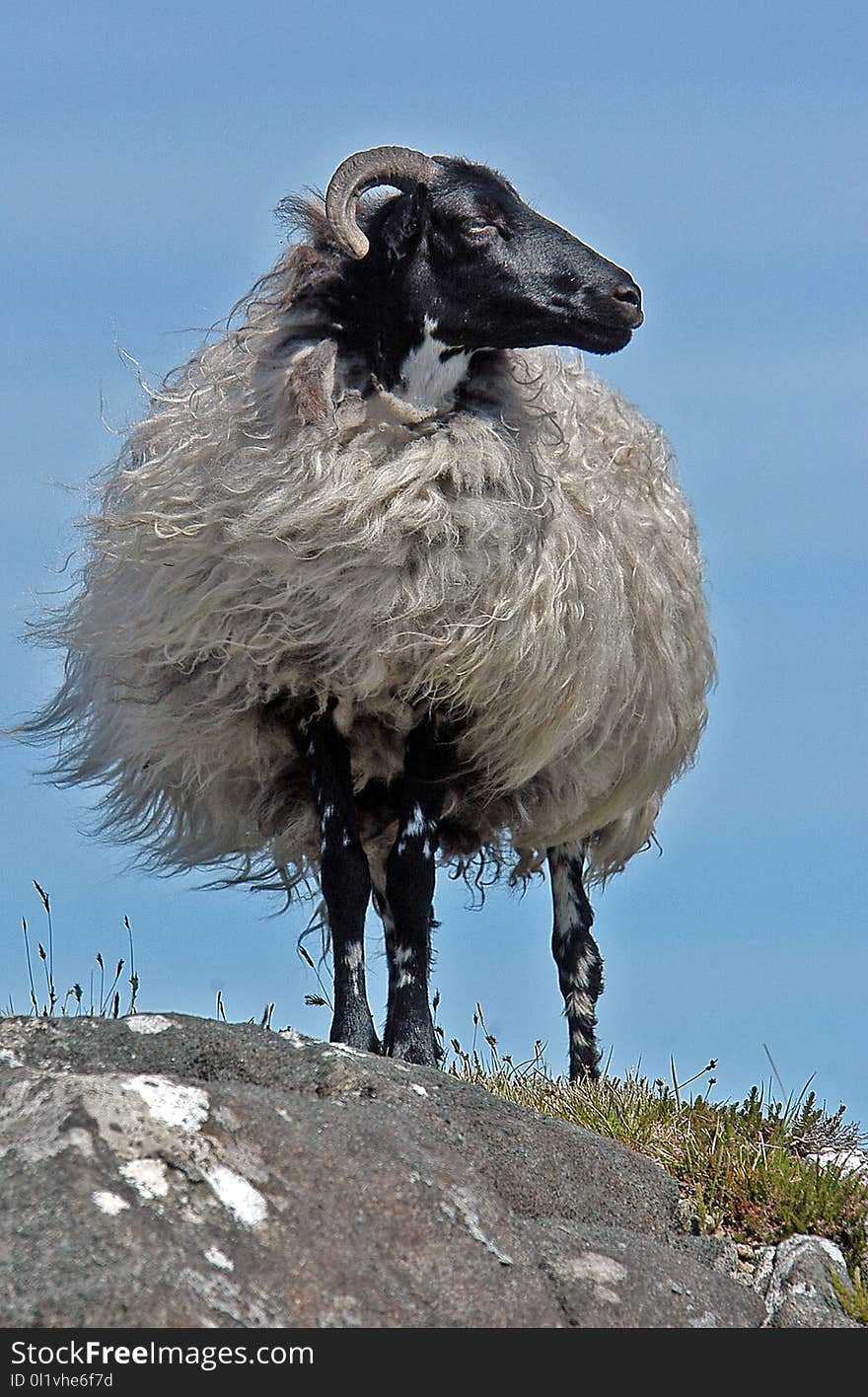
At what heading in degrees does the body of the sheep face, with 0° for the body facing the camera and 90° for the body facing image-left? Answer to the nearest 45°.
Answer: approximately 0°
